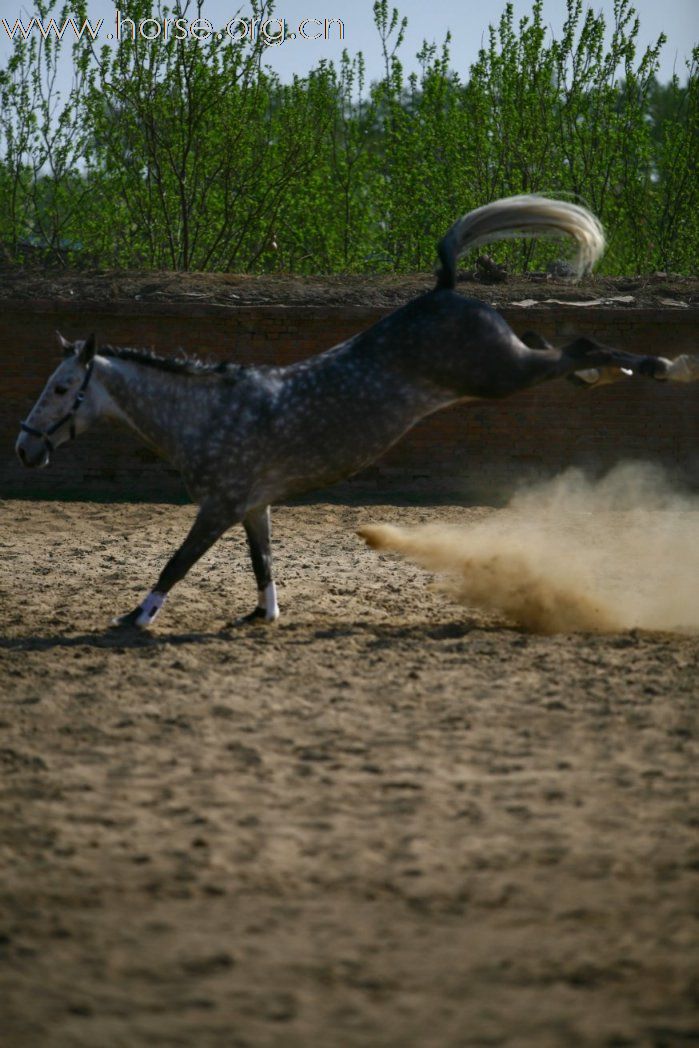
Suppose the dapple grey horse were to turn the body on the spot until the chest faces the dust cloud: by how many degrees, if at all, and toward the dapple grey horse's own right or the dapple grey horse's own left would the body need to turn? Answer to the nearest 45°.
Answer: approximately 135° to the dapple grey horse's own right

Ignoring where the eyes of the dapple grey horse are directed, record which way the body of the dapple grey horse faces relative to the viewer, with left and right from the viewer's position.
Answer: facing to the left of the viewer
